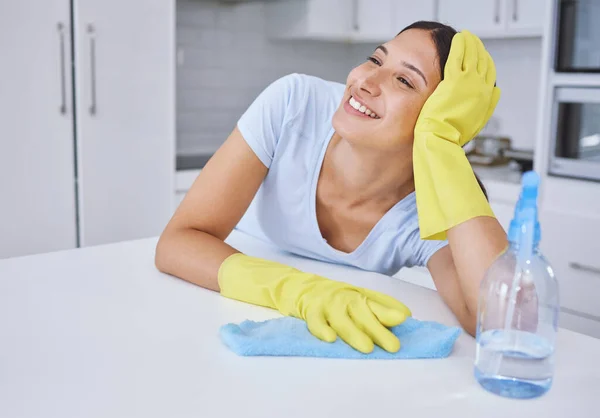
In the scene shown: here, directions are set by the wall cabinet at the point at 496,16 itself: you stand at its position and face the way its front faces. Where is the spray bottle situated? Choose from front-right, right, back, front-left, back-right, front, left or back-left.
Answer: front

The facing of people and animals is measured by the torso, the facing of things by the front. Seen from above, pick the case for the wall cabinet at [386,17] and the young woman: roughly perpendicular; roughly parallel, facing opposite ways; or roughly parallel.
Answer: roughly parallel

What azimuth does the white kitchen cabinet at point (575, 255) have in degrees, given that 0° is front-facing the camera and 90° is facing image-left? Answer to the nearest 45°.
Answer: approximately 45°

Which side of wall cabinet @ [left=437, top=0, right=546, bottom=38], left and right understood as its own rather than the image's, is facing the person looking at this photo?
front

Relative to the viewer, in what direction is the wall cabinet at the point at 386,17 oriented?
toward the camera

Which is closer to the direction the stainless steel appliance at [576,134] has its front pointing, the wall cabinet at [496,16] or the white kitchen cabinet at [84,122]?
the white kitchen cabinet

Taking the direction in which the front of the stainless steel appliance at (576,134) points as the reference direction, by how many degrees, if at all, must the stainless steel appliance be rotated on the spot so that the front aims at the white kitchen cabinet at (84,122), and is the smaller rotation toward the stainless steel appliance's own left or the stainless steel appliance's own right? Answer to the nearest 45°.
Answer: approximately 45° to the stainless steel appliance's own right

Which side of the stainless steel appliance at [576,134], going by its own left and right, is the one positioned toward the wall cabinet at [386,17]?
right

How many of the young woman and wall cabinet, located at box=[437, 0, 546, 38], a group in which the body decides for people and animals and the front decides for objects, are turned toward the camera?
2

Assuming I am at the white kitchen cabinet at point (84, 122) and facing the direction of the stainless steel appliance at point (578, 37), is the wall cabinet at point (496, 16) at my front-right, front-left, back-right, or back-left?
front-left

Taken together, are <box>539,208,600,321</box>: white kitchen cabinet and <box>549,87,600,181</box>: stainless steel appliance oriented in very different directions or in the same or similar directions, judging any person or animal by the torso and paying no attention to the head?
same or similar directions

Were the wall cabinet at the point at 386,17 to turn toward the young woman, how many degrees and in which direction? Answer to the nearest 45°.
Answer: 0° — it already faces them

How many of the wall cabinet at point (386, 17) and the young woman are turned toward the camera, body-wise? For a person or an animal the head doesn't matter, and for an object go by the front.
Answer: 2

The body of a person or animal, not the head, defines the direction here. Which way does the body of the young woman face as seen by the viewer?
toward the camera

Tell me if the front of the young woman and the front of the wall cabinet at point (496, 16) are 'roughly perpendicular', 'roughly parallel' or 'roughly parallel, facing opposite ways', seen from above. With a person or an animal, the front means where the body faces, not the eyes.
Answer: roughly parallel

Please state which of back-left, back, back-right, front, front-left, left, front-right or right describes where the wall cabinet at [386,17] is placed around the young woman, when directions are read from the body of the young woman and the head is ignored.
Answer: back

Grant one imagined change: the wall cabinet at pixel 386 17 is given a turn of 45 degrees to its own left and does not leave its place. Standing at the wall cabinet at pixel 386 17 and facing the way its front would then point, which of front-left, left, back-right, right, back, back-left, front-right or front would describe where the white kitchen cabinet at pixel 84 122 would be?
right
